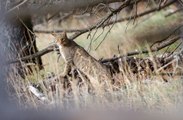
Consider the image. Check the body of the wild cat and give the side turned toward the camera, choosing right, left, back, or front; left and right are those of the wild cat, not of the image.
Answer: left
